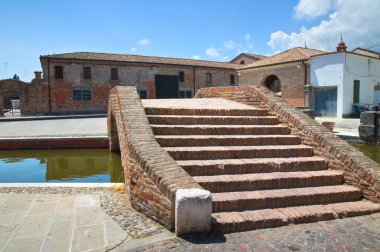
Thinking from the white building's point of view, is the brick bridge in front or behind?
in front

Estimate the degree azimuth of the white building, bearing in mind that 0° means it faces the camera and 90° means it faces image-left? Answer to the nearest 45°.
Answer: approximately 45°

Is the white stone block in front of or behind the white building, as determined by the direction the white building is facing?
in front

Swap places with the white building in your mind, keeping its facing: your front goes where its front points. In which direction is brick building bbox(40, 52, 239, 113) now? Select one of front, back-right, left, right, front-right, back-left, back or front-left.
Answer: front-right

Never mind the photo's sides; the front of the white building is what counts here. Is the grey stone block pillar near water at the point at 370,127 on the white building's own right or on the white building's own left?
on the white building's own left

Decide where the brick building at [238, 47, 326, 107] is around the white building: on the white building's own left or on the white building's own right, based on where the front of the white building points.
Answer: on the white building's own right

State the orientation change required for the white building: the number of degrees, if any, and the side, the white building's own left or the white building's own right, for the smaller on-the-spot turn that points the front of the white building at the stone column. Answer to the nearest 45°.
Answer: approximately 45° to the white building's own right

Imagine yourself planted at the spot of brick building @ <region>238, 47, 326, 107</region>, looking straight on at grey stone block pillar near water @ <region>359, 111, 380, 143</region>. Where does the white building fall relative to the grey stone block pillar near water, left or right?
left
